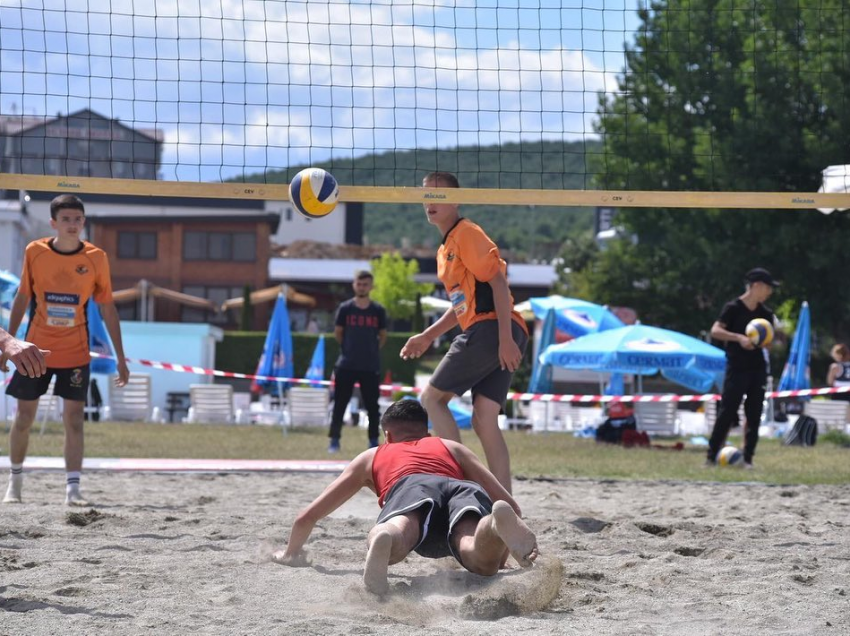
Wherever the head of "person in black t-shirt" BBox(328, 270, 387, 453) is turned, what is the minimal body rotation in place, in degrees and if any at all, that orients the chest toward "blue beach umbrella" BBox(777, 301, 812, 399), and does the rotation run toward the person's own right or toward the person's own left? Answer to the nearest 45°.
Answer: approximately 135° to the person's own left

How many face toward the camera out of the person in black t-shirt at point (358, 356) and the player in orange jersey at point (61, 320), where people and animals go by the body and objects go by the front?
2

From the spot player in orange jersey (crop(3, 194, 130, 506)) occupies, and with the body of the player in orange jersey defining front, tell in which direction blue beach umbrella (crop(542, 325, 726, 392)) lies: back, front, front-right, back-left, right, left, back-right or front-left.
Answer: back-left

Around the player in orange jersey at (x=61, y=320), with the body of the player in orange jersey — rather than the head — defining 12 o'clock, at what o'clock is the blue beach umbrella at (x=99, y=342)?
The blue beach umbrella is roughly at 6 o'clock from the player in orange jersey.

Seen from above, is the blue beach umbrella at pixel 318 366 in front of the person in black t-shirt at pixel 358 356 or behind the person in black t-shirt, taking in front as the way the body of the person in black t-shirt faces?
behind
